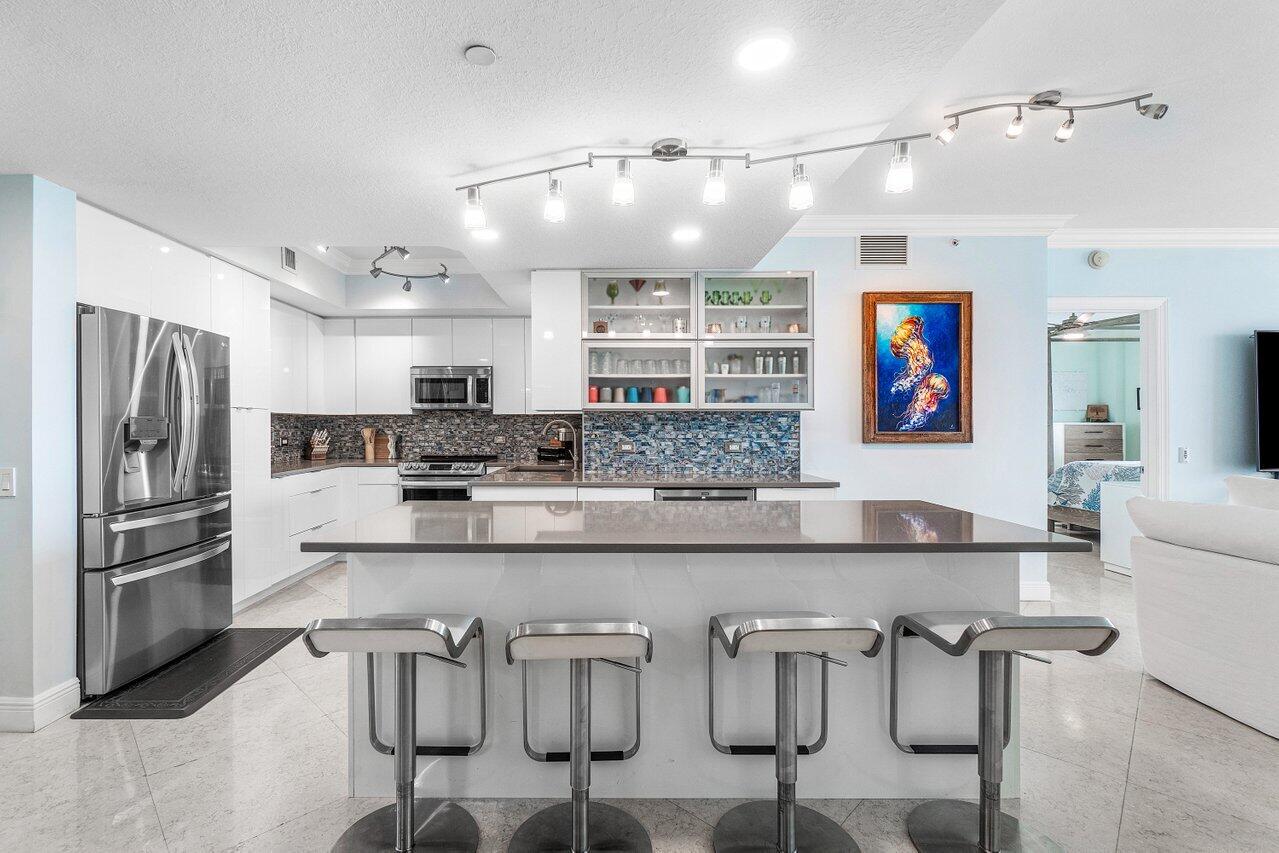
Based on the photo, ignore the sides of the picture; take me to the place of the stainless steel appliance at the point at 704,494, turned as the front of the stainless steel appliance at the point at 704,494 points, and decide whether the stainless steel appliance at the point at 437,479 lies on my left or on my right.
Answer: on my right

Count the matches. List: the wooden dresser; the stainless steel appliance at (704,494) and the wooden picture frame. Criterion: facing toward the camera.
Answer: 3

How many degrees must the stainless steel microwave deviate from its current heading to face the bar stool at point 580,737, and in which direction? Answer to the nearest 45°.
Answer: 0° — it already faces it

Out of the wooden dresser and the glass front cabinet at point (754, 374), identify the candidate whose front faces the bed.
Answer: the wooden dresser

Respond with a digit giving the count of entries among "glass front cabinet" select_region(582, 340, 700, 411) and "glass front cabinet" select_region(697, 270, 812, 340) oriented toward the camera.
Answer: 2

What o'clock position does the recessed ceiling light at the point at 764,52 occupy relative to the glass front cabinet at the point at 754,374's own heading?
The recessed ceiling light is roughly at 12 o'clock from the glass front cabinet.

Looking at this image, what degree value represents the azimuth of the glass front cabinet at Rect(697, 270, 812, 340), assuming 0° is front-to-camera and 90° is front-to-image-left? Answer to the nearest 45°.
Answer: approximately 0°

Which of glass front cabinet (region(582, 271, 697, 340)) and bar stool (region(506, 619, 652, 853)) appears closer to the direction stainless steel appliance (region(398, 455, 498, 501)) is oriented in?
the bar stool

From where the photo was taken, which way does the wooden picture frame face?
toward the camera

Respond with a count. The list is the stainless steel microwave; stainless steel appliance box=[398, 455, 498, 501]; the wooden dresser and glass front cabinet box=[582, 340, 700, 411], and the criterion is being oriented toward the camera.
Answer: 4

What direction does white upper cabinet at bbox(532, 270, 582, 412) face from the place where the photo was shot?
facing the viewer

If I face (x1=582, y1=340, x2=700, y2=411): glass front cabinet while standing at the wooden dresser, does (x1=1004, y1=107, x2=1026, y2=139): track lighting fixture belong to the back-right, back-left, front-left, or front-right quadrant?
front-left

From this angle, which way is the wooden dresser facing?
toward the camera

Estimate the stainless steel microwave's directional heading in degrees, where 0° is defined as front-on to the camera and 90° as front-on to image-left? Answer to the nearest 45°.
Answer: approximately 0°

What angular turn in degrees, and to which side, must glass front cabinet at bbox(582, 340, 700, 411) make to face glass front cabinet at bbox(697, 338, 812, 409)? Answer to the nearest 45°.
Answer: approximately 90° to its left

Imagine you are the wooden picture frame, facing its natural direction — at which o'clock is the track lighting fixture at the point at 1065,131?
The track lighting fixture is roughly at 11 o'clock from the wooden picture frame.

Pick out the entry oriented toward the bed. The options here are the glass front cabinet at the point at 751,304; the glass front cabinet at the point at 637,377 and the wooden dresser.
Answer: the wooden dresser

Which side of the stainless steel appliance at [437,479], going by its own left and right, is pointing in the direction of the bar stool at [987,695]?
front

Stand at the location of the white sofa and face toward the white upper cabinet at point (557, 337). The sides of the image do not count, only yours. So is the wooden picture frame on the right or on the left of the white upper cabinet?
right
